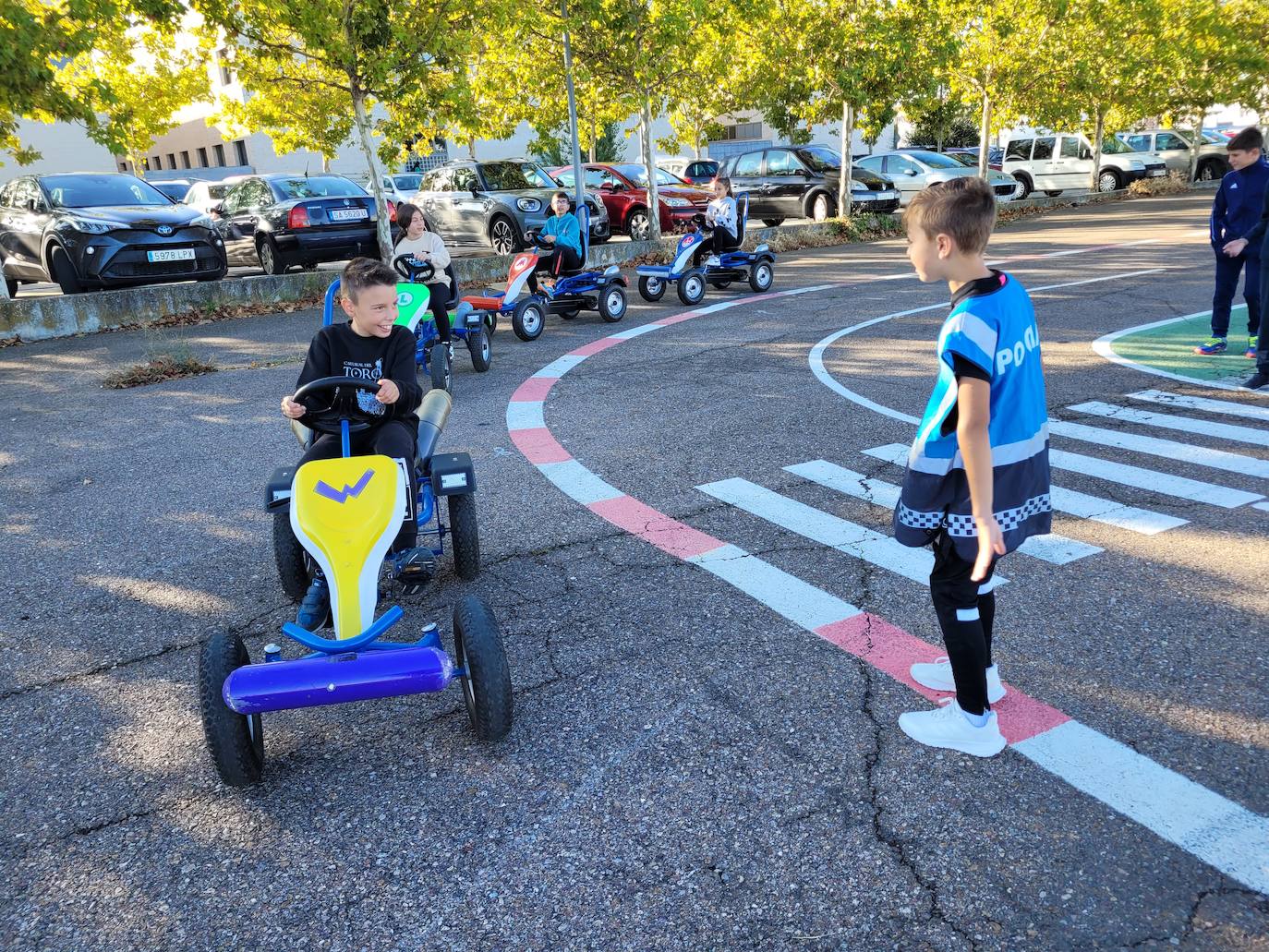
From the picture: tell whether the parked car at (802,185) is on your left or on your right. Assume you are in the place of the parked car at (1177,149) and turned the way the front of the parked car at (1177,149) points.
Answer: on your right

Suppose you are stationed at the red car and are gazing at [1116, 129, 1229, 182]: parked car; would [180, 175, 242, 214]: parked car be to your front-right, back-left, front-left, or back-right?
back-left

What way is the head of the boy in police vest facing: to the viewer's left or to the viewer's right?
to the viewer's left

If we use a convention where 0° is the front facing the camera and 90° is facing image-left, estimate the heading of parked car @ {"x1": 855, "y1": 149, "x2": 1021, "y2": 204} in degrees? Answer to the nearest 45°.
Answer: approximately 315°

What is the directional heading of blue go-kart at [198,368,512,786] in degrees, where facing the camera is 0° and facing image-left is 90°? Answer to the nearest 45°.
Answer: approximately 0°

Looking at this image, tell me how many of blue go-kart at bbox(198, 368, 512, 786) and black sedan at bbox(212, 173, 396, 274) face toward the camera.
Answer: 1

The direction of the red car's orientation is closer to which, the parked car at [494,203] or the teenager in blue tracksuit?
the teenager in blue tracksuit

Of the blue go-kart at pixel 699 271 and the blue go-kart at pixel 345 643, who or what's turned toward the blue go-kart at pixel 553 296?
the blue go-kart at pixel 699 271
